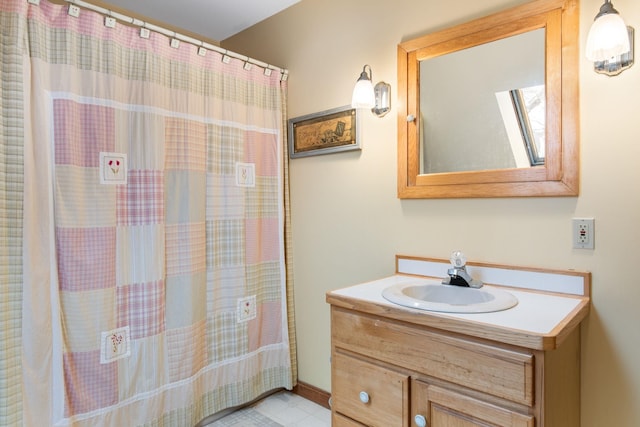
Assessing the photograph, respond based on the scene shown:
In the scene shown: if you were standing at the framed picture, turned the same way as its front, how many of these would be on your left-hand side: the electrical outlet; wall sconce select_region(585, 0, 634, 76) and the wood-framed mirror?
3

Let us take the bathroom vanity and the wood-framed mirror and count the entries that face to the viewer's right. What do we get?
0

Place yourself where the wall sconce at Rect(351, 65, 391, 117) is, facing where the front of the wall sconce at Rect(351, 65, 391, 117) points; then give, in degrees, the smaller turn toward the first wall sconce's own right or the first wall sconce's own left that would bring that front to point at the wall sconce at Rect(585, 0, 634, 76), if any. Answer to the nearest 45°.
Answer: approximately 90° to the first wall sconce's own left

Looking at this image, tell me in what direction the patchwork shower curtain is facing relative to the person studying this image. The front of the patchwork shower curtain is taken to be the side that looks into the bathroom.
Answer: facing the viewer and to the right of the viewer

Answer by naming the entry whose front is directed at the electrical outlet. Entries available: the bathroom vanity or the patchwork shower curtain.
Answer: the patchwork shower curtain

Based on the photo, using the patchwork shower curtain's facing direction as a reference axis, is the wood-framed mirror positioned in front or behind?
in front

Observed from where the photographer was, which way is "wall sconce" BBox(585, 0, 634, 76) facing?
facing the viewer and to the left of the viewer

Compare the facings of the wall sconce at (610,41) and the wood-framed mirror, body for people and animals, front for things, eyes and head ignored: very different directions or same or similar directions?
same or similar directions

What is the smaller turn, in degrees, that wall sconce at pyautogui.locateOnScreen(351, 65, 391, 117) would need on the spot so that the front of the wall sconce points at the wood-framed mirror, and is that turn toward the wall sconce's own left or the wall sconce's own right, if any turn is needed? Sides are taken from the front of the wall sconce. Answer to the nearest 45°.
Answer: approximately 90° to the wall sconce's own left

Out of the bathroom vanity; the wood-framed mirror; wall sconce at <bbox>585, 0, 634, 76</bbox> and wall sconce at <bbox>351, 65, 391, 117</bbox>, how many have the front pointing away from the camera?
0
